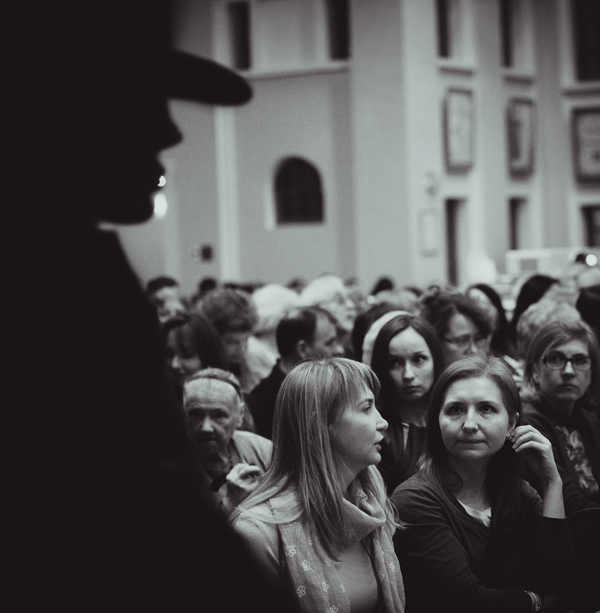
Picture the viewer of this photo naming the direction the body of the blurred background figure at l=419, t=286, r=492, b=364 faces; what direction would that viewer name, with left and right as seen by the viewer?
facing the viewer and to the right of the viewer

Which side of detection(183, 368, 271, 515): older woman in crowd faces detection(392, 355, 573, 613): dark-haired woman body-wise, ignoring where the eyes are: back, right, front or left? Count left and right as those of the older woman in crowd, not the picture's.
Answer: left

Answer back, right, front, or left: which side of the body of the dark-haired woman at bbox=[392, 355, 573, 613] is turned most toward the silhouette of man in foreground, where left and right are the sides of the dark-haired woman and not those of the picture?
front

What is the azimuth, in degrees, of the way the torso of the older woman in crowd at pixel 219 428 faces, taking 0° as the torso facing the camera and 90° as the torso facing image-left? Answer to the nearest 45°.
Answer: approximately 45°

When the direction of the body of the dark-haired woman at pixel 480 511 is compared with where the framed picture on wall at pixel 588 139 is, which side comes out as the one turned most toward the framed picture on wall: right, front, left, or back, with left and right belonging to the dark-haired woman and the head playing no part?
back

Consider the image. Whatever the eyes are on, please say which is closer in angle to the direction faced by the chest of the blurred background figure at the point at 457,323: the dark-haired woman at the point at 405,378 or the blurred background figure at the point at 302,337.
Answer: the dark-haired woman

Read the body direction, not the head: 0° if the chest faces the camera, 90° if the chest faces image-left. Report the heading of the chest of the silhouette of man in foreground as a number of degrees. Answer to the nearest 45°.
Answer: approximately 270°

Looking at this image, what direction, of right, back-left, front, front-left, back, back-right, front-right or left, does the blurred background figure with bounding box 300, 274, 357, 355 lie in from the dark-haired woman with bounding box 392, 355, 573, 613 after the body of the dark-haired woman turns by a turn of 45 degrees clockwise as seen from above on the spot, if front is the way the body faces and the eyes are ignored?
back-right

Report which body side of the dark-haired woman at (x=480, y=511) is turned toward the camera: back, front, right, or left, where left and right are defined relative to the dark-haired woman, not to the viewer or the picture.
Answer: front
